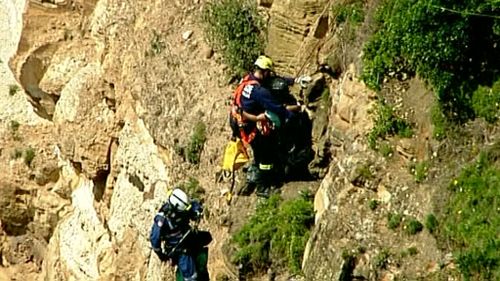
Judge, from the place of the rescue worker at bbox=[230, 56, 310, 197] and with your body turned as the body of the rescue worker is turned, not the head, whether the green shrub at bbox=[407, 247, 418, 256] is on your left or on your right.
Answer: on your right

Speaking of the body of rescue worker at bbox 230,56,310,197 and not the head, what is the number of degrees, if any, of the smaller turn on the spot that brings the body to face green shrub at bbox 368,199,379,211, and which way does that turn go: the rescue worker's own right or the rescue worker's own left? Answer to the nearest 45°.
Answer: approximately 90° to the rescue worker's own right

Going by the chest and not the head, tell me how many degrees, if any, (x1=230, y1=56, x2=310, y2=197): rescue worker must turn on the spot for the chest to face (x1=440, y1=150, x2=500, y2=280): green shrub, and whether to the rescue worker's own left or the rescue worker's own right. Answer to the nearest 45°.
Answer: approximately 90° to the rescue worker's own right

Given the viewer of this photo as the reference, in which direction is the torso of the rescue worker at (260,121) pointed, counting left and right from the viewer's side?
facing away from the viewer and to the right of the viewer

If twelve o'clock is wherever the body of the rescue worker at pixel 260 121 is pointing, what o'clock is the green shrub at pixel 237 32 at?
The green shrub is roughly at 10 o'clock from the rescue worker.

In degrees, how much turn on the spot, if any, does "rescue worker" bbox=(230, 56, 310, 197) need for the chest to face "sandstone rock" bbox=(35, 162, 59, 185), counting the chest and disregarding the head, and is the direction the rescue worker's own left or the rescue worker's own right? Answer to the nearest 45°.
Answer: approximately 90° to the rescue worker's own left

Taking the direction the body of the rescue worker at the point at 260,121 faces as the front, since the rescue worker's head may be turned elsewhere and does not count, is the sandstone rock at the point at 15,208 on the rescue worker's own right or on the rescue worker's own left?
on the rescue worker's own left

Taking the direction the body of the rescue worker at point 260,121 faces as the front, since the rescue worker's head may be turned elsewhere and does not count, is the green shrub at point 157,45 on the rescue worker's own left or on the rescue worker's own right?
on the rescue worker's own left

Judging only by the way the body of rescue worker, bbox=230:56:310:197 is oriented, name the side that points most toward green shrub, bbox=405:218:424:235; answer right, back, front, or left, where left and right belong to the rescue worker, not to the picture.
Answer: front

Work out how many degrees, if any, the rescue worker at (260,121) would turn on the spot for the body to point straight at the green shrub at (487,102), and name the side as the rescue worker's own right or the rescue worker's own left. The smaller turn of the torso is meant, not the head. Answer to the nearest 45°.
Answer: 0° — they already face it
